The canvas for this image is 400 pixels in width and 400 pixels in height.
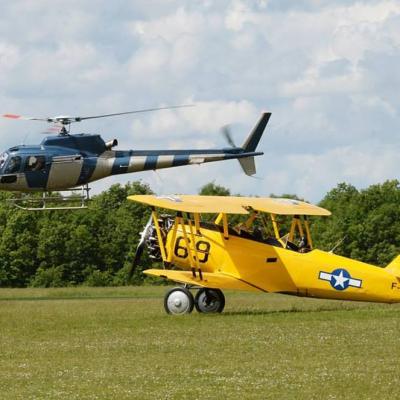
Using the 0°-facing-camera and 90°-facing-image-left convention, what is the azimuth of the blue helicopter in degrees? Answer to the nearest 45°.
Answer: approximately 90°
